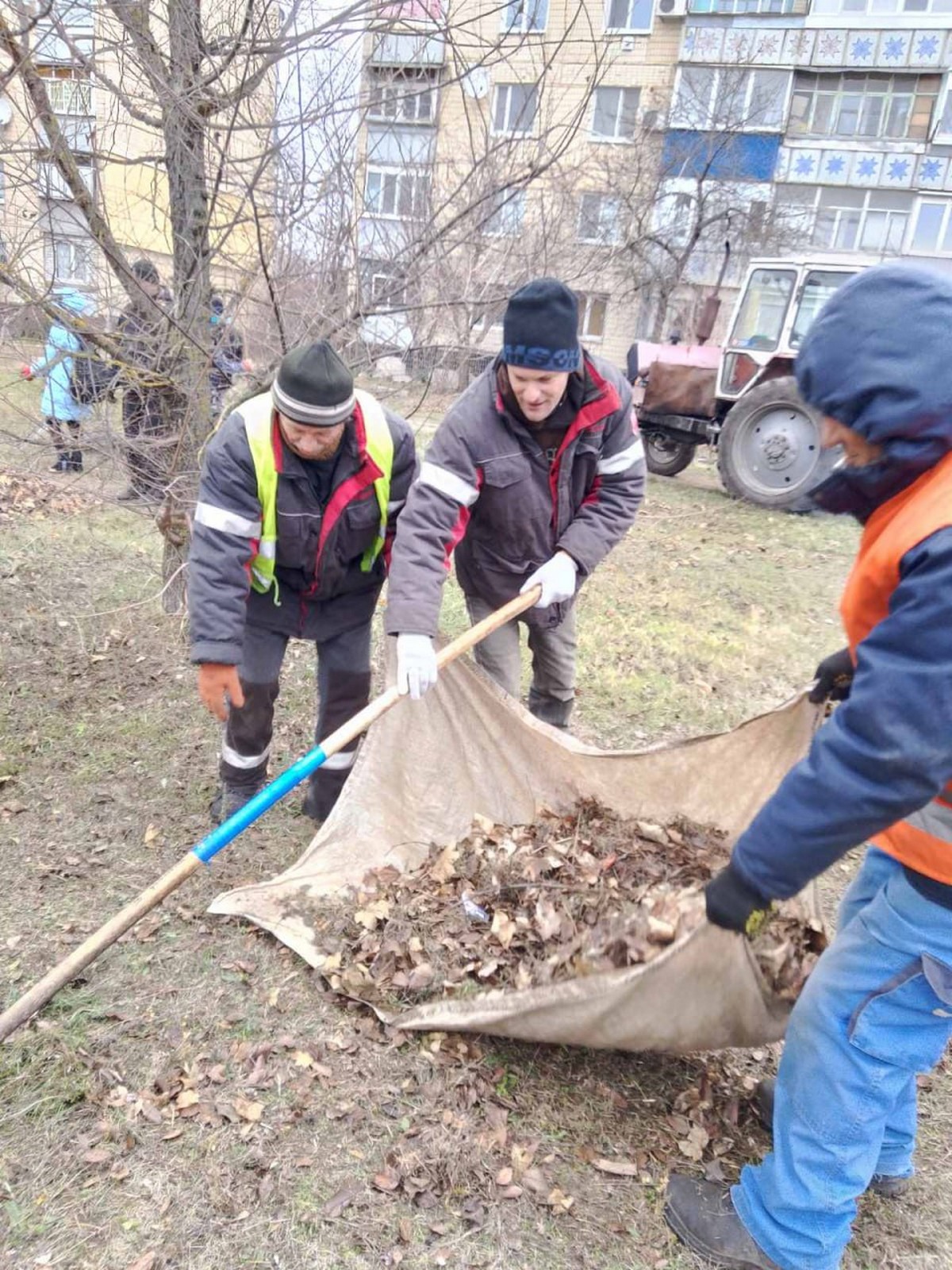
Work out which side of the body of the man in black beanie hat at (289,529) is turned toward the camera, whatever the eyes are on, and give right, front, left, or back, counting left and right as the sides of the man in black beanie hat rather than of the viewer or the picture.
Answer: front

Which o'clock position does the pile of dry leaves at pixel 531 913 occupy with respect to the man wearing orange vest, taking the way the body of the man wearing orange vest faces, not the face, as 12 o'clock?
The pile of dry leaves is roughly at 1 o'clock from the man wearing orange vest.

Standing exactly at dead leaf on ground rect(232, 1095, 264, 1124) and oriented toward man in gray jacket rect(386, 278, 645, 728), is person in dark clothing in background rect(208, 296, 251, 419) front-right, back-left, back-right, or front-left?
front-left

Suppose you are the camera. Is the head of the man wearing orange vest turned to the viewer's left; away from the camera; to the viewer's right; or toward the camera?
to the viewer's left

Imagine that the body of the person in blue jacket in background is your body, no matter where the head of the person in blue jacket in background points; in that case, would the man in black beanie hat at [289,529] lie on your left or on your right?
on your left

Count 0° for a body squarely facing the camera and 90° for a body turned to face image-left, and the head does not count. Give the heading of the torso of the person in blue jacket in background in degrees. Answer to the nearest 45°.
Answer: approximately 90°

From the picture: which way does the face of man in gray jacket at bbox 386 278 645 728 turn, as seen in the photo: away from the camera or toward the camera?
toward the camera

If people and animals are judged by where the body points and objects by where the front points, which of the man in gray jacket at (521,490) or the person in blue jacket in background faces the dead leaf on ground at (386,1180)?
the man in gray jacket

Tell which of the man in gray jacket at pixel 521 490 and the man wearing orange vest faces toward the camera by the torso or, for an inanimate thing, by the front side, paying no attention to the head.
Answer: the man in gray jacket

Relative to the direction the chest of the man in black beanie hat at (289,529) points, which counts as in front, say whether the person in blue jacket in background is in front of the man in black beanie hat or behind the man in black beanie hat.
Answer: behind

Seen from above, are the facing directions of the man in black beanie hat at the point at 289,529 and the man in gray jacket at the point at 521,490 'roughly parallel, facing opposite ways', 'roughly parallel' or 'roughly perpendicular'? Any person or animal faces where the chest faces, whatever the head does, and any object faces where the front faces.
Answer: roughly parallel

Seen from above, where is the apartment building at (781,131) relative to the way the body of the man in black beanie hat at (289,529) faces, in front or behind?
behind

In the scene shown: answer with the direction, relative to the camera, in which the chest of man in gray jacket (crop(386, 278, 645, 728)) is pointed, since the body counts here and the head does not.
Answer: toward the camera

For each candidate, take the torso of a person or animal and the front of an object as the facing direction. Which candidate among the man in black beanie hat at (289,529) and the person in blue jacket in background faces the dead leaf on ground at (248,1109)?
the man in black beanie hat

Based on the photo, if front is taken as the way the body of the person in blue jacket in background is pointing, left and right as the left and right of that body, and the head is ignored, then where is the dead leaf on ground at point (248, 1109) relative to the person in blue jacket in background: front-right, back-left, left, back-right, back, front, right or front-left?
left

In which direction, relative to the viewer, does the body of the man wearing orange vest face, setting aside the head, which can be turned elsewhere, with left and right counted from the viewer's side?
facing to the left of the viewer

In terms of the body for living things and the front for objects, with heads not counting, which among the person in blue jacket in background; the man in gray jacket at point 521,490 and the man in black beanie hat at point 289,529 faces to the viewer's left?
the person in blue jacket in background

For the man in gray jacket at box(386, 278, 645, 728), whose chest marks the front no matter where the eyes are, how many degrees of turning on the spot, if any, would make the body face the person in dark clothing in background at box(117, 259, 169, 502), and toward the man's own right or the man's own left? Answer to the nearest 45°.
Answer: approximately 135° to the man's own right

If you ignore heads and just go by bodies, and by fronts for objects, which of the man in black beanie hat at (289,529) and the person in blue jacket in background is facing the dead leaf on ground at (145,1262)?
the man in black beanie hat
